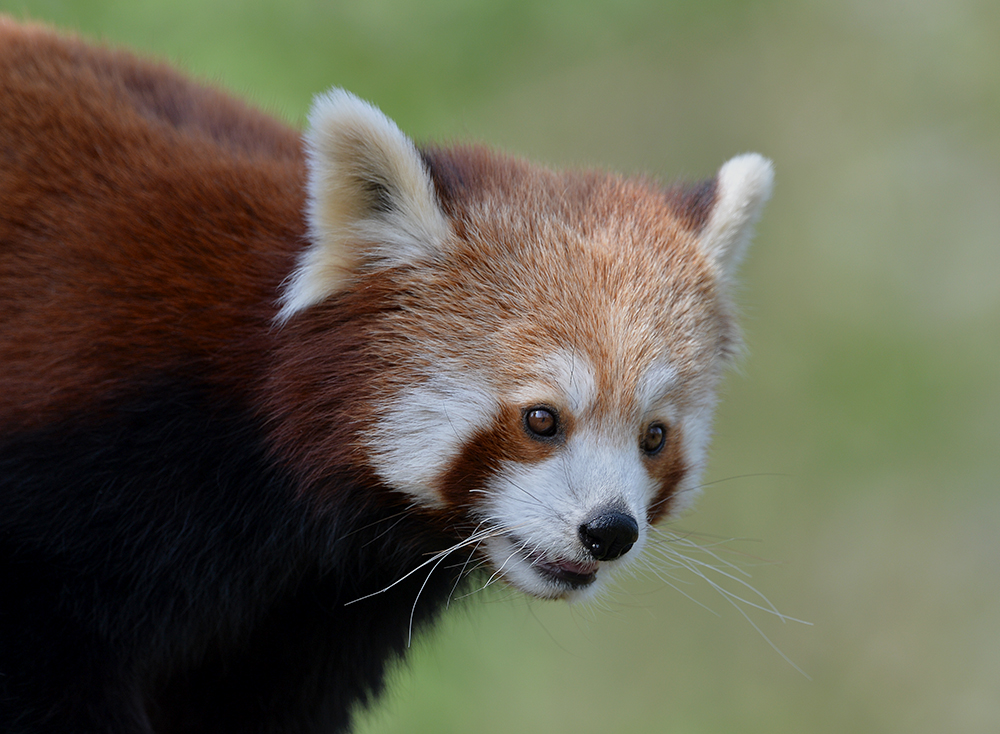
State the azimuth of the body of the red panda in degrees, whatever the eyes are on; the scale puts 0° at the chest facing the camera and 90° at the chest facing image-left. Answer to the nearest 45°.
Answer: approximately 315°
